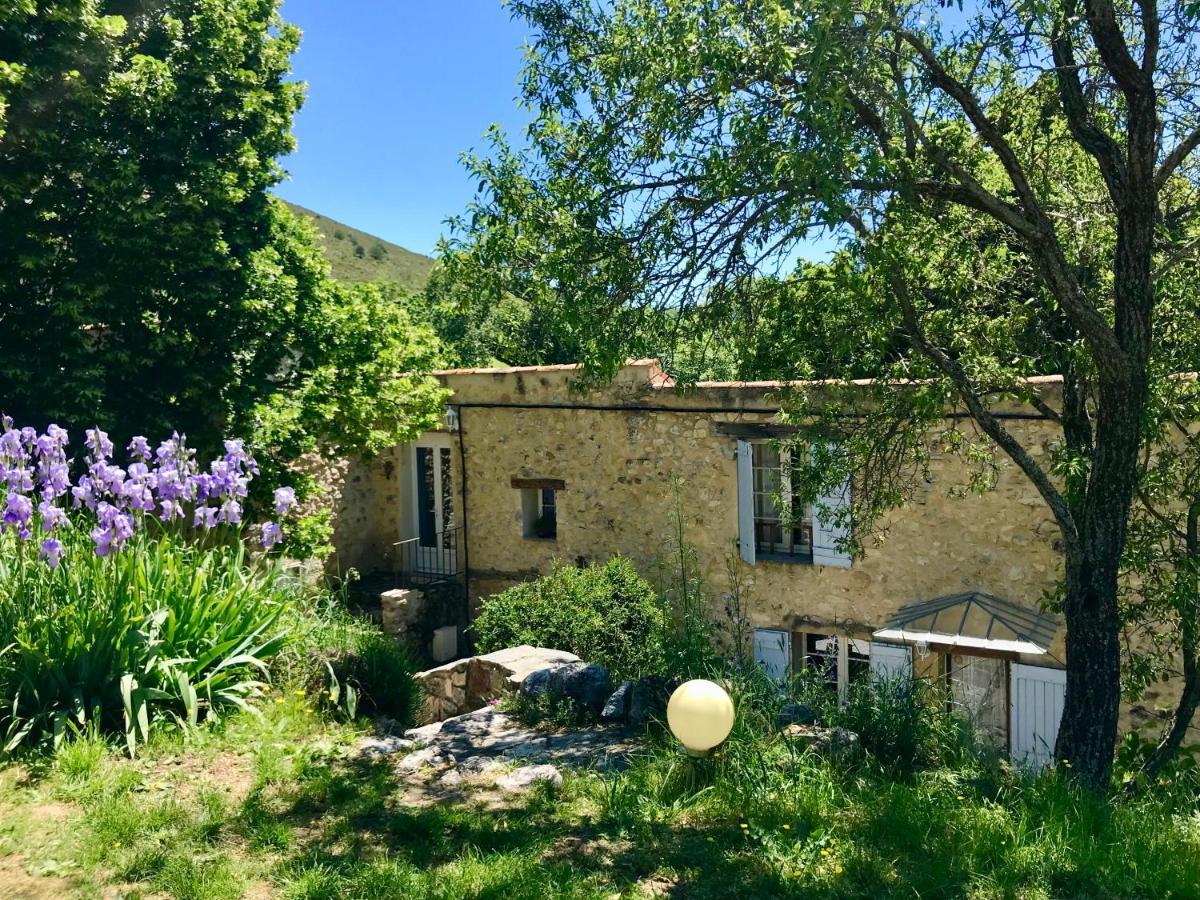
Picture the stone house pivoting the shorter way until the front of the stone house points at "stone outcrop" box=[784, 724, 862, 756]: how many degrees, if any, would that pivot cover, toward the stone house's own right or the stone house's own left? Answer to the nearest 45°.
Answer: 0° — it already faces it

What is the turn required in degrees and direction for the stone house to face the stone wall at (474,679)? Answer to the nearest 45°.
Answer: approximately 45° to its right

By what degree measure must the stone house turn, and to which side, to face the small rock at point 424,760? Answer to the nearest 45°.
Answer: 0° — it already faces it

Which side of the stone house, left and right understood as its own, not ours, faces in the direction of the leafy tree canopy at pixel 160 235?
right

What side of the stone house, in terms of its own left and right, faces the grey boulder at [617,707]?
front

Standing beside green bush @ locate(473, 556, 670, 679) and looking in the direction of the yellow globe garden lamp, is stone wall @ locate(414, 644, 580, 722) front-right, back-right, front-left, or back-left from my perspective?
front-right

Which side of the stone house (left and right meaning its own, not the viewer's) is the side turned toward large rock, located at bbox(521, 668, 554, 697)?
front

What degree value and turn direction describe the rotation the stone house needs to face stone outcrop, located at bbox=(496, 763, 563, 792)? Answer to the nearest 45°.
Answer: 0° — it already faces it

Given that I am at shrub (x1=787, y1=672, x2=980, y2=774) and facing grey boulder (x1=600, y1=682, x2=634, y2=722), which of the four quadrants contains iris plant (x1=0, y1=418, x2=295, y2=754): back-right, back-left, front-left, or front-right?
front-left

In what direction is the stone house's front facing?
toward the camera

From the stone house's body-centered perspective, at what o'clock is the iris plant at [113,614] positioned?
The iris plant is roughly at 1 o'clock from the stone house.

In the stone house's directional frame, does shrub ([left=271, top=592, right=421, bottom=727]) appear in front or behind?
in front
